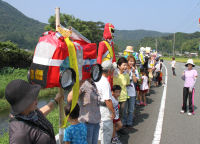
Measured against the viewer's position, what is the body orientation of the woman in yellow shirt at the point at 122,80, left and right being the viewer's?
facing the viewer and to the right of the viewer

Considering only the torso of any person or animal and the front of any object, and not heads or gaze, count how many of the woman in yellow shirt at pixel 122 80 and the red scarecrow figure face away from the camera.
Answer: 0

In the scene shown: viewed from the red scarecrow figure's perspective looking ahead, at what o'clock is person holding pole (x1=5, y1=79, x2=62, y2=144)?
The person holding pole is roughly at 2 o'clock from the red scarecrow figure.

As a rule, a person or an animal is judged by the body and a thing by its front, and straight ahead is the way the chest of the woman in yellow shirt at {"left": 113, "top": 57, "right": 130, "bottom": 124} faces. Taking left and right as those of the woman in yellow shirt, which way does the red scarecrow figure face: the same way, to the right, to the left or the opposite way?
the same way

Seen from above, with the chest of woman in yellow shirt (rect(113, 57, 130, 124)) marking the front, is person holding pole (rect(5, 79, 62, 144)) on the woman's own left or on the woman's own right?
on the woman's own right

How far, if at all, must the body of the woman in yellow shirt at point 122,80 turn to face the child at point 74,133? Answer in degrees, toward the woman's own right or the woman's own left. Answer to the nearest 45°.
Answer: approximately 45° to the woman's own right
